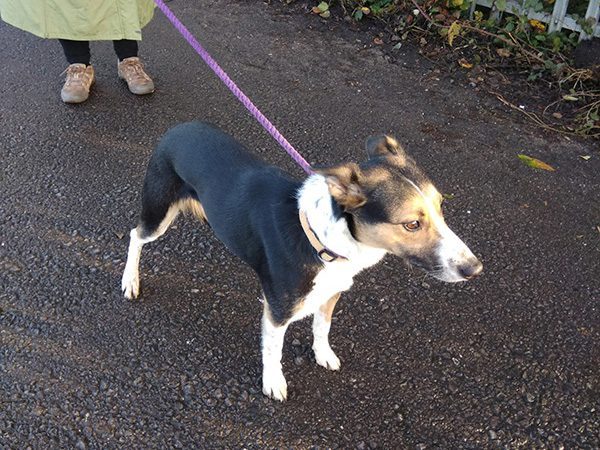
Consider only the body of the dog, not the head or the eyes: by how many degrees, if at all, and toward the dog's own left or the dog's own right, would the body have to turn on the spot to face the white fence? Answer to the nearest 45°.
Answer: approximately 90° to the dog's own left

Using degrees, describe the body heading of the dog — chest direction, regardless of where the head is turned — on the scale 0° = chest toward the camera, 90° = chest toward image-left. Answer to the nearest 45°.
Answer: approximately 315°
